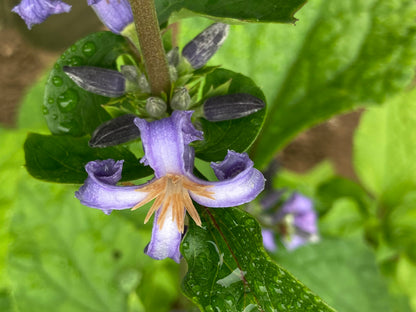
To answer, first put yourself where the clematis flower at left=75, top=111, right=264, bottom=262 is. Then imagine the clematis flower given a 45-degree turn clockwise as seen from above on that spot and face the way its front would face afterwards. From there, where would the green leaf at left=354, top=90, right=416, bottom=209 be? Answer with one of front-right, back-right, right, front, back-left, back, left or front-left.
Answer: back

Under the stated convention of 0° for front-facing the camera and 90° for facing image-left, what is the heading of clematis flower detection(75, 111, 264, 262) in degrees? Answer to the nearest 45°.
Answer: approximately 0°

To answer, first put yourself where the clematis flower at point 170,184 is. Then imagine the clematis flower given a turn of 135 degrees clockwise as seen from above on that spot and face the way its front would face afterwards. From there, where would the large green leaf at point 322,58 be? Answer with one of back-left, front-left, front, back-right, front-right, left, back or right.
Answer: right
